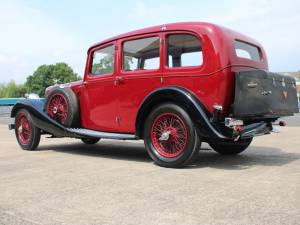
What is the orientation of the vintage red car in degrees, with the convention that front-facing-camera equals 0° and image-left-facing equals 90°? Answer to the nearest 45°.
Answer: approximately 135°
